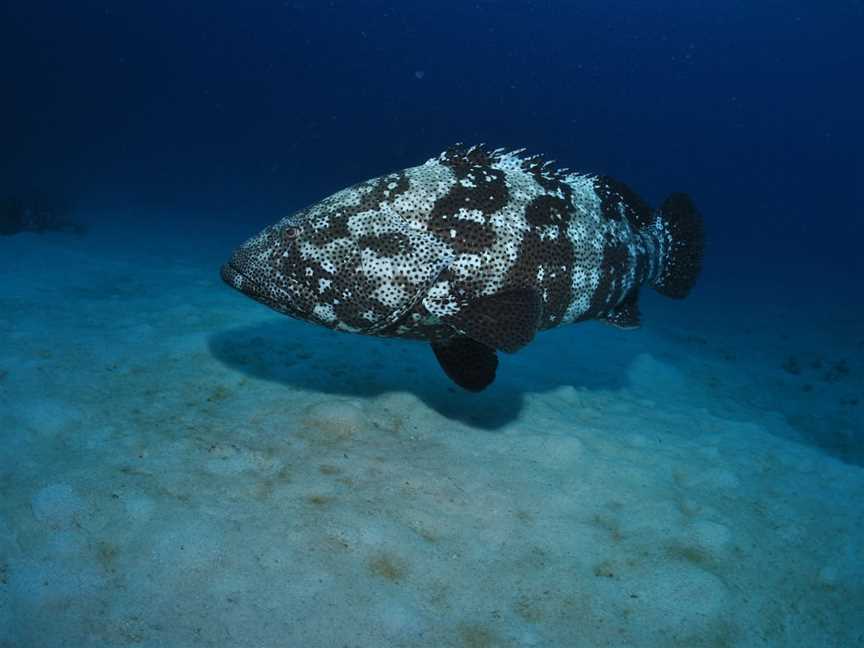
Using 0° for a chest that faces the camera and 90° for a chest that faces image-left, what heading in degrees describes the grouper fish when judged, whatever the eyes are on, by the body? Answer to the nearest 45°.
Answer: approximately 90°

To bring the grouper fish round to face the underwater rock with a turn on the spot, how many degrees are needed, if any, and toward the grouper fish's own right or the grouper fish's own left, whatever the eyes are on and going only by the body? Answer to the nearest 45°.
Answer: approximately 45° to the grouper fish's own right
